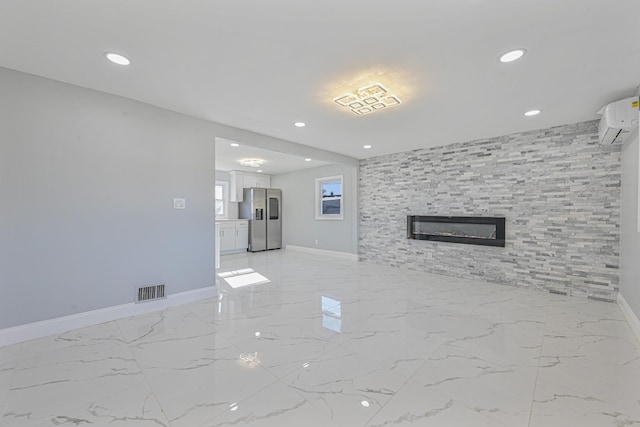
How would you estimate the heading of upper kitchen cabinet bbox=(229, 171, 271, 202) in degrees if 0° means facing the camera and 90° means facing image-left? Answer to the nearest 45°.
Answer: approximately 315°

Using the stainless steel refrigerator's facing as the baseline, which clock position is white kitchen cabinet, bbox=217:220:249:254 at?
The white kitchen cabinet is roughly at 4 o'clock from the stainless steel refrigerator.

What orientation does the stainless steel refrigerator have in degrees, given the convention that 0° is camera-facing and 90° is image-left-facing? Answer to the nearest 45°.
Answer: approximately 315°
